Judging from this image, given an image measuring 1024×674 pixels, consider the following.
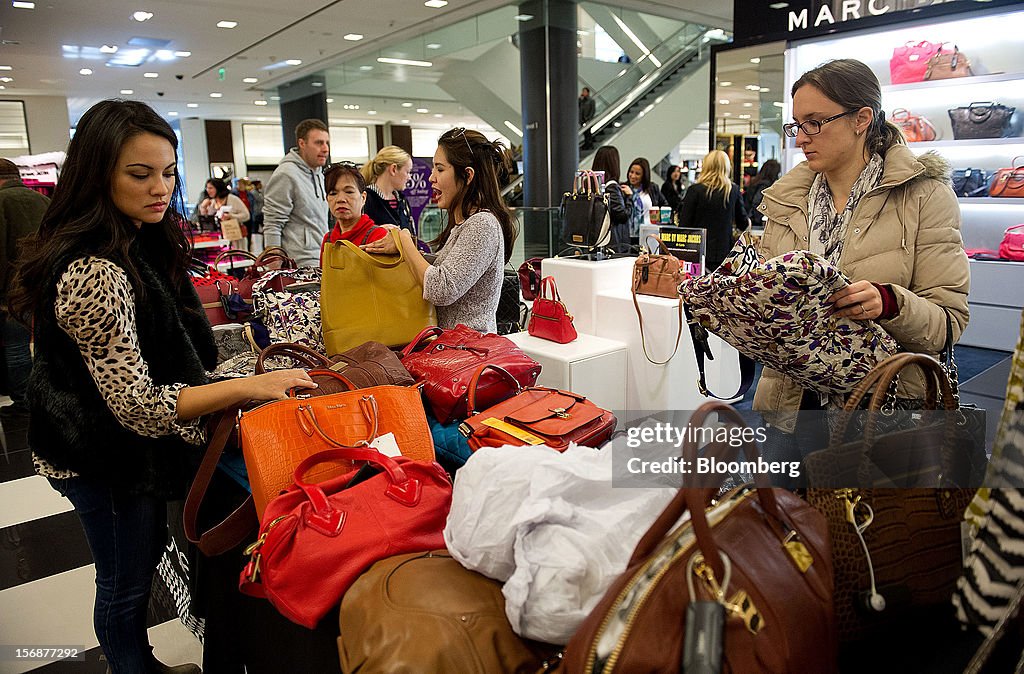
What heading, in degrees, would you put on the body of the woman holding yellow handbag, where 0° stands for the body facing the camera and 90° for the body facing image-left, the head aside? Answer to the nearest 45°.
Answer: approximately 90°

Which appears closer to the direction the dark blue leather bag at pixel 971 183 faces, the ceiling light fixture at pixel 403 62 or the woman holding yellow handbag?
the woman holding yellow handbag

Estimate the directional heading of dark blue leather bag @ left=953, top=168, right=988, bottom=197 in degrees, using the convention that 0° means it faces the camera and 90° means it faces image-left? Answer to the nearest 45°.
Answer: approximately 0°

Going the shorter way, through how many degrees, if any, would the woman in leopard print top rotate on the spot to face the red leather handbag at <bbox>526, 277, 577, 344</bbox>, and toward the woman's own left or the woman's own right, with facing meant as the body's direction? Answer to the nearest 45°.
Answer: approximately 45° to the woman's own left

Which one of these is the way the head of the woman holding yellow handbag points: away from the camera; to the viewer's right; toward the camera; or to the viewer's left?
to the viewer's left

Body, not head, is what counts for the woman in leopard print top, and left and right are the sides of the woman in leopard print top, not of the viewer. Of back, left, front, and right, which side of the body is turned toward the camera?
right

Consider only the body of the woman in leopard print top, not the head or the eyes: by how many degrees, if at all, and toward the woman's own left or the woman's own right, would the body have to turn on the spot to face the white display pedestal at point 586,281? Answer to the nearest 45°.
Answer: approximately 45° to the woman's own left

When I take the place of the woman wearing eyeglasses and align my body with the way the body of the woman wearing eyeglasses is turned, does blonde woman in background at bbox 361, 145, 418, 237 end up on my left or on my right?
on my right

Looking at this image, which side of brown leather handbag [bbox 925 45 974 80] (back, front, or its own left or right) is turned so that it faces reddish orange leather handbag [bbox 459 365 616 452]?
front

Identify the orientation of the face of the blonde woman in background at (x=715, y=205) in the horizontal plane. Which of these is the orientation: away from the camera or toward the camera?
away from the camera
